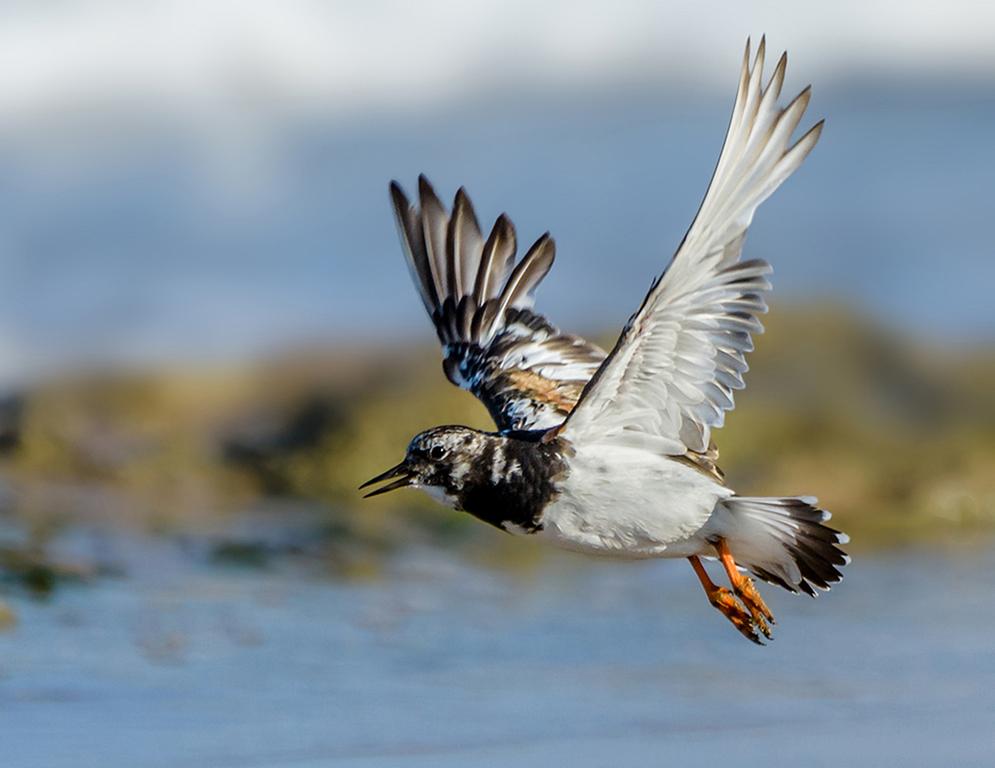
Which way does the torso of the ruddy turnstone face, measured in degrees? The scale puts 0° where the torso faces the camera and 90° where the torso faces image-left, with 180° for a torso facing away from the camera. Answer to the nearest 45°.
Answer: approximately 90°
